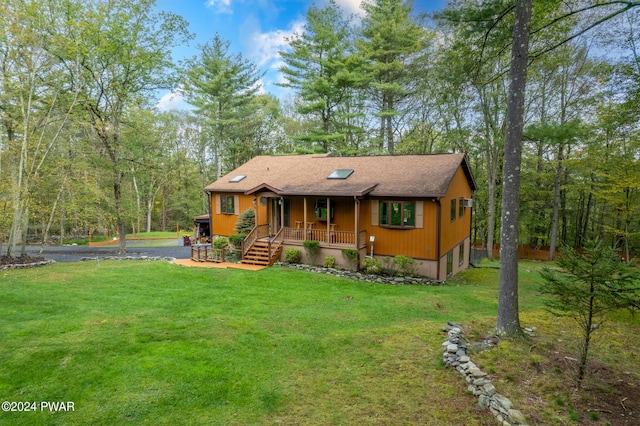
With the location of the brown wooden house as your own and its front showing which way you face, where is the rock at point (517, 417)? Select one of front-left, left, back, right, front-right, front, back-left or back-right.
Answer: front-left

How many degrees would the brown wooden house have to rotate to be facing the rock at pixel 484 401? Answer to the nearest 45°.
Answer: approximately 45° to its left

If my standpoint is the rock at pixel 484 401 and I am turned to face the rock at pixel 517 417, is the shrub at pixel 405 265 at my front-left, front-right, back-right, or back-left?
back-left

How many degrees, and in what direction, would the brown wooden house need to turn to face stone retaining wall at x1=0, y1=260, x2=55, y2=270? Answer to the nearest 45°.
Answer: approximately 45° to its right

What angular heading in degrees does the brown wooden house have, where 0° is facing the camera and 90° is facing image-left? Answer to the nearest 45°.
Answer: approximately 45°
